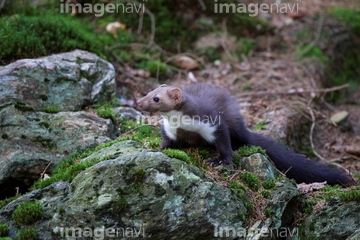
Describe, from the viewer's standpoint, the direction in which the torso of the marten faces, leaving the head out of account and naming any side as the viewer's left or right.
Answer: facing the viewer and to the left of the viewer

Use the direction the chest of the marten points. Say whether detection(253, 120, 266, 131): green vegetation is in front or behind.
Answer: behind

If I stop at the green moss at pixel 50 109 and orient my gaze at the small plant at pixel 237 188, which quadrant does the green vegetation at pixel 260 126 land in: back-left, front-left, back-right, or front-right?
front-left

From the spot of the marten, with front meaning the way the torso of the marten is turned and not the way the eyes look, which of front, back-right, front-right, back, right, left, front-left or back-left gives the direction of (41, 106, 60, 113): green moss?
front-right

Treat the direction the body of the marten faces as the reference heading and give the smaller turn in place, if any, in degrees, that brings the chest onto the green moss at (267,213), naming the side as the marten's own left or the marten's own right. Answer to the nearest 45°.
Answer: approximately 90° to the marten's own left

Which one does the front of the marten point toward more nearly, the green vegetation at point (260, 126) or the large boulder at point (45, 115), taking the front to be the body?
the large boulder

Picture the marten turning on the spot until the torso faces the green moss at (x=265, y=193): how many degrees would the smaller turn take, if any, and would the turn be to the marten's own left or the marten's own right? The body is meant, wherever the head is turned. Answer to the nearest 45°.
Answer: approximately 90° to the marten's own left

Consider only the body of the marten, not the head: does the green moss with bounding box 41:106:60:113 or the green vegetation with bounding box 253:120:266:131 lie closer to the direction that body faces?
the green moss

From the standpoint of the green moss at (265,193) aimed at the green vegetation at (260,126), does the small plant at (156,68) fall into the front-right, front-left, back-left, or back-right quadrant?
front-left

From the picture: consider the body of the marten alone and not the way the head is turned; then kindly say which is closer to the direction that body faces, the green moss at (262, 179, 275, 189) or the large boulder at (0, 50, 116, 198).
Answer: the large boulder
